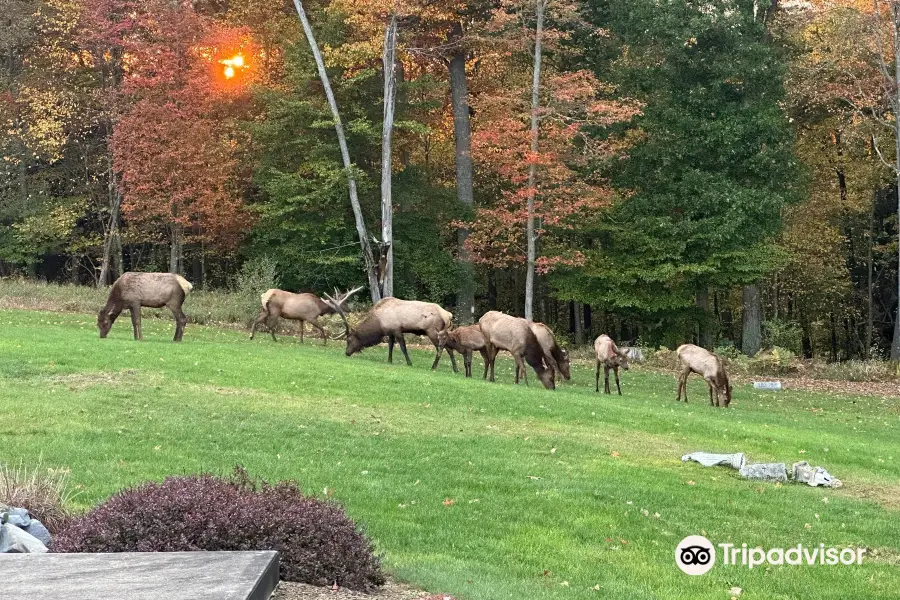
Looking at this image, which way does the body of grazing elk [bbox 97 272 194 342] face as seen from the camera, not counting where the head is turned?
to the viewer's left

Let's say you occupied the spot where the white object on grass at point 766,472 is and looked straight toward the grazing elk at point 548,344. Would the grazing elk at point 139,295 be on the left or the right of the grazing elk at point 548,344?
left

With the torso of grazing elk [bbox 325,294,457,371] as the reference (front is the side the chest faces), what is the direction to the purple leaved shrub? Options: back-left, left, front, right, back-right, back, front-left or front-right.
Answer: left

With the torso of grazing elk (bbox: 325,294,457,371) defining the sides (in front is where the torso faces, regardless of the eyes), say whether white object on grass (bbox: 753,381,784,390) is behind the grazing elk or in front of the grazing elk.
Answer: behind

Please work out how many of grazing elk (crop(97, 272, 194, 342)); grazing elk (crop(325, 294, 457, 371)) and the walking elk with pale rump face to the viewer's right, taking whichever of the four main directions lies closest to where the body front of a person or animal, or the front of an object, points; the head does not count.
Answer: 1

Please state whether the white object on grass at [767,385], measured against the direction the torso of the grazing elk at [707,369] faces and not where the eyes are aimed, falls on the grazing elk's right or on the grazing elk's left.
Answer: on the grazing elk's left

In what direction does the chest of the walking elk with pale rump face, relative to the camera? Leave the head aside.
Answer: to the viewer's right

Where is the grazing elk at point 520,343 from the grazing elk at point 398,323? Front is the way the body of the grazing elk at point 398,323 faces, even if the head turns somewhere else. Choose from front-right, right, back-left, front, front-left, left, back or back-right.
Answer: back-left

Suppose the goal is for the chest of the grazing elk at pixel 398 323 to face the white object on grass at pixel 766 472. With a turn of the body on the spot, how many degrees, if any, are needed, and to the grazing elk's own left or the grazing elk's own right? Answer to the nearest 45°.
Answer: approximately 90° to the grazing elk's own left

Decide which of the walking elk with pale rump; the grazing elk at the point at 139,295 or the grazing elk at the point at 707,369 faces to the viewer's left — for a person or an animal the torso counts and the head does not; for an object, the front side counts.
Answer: the grazing elk at the point at 139,295

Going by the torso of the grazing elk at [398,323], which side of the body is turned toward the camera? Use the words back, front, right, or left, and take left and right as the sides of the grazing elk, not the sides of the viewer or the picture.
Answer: left

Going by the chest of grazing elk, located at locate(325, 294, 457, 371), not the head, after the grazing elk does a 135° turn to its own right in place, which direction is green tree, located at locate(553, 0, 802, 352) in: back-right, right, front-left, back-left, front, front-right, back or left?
front

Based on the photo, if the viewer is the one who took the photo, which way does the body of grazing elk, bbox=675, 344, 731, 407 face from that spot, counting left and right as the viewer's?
facing the viewer and to the right of the viewer

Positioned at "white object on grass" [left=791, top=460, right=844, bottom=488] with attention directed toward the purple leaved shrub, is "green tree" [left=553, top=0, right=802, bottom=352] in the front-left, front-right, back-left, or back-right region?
back-right

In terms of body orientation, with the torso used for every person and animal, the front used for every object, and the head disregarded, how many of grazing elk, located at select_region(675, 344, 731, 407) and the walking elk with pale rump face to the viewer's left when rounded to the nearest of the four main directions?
0

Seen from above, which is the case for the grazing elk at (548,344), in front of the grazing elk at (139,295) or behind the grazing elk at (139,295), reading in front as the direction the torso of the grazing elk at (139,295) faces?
behind

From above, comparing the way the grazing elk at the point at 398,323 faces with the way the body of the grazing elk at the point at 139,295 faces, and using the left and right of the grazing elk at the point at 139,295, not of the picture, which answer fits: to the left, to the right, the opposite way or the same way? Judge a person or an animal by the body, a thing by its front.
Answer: the same way
